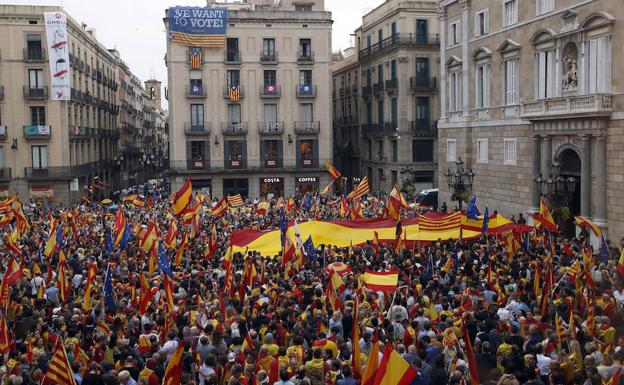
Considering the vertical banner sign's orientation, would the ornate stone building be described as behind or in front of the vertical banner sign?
in front

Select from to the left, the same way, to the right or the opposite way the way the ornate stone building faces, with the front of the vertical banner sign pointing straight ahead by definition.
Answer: to the right

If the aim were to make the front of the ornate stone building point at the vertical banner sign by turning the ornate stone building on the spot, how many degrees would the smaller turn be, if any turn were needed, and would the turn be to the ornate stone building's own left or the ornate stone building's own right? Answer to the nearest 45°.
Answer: approximately 45° to the ornate stone building's own right

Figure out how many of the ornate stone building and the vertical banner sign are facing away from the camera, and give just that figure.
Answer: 0

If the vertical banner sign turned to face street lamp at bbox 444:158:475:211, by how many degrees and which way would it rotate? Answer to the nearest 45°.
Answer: approximately 45° to its left

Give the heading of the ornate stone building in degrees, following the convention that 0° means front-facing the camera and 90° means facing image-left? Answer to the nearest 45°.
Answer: approximately 45°
